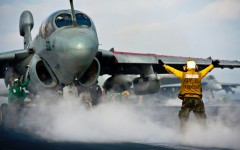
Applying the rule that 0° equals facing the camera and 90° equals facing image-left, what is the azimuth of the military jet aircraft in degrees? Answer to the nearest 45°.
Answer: approximately 0°
